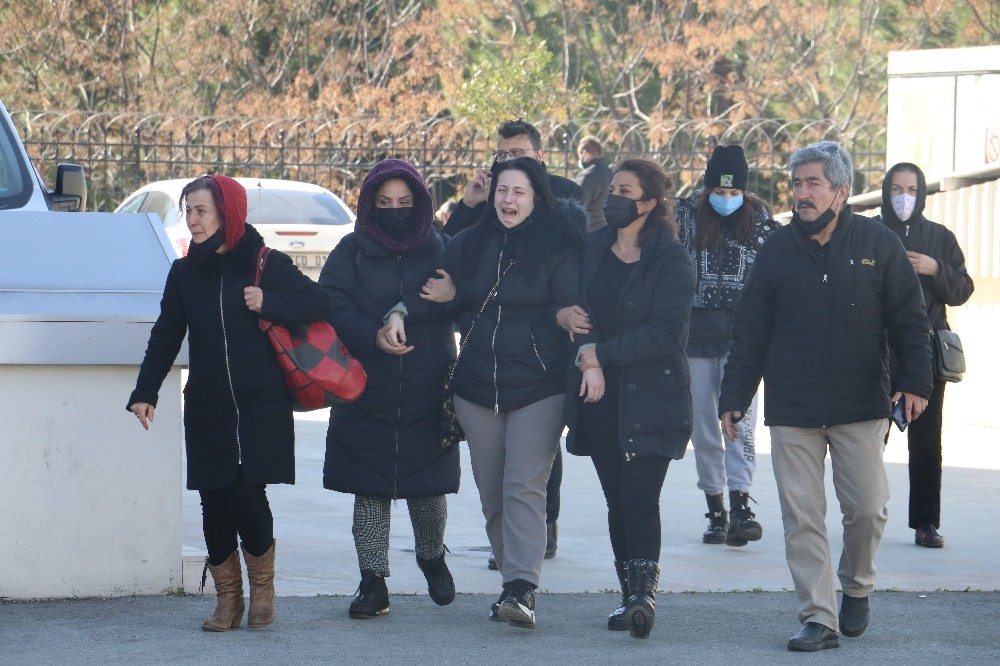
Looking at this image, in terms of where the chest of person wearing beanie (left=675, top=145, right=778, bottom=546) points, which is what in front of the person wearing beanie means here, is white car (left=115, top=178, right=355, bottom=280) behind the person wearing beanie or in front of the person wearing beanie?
behind

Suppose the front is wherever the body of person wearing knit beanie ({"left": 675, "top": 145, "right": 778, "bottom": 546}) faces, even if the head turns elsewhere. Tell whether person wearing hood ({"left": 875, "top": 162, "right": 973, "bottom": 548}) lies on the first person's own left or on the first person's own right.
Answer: on the first person's own left

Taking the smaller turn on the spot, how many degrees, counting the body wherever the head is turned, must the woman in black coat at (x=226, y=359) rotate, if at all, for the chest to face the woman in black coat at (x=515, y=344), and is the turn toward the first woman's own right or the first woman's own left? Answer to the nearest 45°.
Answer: approximately 135° to the first woman's own left

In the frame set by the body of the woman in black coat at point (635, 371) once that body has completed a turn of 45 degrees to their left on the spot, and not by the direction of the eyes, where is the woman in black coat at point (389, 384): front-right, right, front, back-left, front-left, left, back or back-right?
right

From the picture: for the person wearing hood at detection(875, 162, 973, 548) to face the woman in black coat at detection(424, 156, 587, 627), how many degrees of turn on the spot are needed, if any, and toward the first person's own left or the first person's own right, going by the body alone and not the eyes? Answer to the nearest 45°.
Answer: approximately 45° to the first person's own right

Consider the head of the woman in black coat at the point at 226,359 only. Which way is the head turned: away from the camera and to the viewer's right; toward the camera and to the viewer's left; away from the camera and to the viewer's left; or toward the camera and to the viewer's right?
toward the camera and to the viewer's left

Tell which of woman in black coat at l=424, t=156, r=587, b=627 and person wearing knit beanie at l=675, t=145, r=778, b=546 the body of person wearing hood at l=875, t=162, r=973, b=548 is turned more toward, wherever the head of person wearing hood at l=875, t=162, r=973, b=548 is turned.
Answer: the woman in black coat

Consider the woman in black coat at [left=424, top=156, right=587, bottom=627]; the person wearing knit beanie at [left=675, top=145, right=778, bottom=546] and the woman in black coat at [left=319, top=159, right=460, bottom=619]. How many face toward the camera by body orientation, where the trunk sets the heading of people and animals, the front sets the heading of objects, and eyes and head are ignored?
3

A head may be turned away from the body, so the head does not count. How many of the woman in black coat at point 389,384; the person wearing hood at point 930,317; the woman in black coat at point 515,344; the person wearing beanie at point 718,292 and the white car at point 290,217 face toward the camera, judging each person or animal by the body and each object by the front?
4
